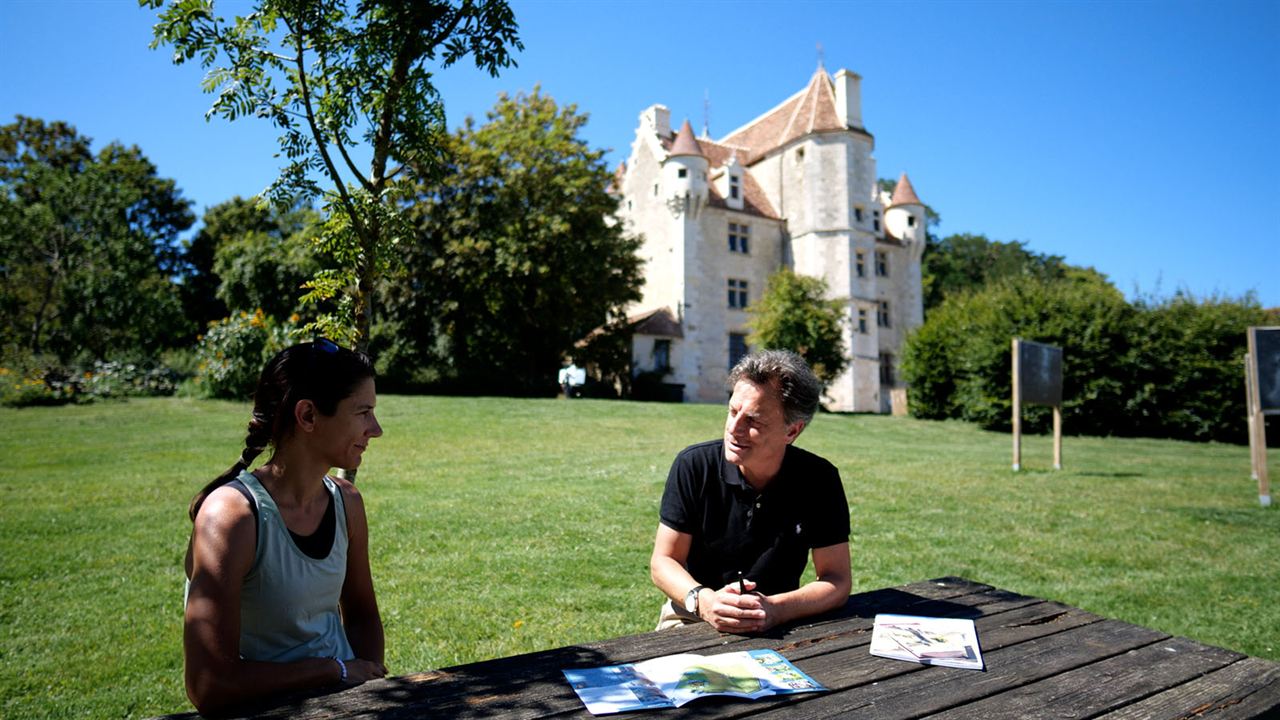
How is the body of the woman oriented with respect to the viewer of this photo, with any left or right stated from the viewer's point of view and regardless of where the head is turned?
facing the viewer and to the right of the viewer

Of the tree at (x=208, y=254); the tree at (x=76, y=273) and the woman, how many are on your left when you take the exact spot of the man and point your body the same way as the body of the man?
0

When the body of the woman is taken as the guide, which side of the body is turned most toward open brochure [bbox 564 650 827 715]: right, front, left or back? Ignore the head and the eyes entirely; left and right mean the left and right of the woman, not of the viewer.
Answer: front

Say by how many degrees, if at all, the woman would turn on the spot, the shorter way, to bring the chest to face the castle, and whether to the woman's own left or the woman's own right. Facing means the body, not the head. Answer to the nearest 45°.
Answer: approximately 90° to the woman's own left

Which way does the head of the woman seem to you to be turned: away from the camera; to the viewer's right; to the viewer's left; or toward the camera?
to the viewer's right

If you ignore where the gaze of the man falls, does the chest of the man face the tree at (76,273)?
no

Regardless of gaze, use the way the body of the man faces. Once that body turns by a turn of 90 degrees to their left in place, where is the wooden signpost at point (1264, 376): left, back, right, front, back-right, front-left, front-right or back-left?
front-left

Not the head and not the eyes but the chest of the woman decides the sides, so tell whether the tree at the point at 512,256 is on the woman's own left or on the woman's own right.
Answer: on the woman's own left

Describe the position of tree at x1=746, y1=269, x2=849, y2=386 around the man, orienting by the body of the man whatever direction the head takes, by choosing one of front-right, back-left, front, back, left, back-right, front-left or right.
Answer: back

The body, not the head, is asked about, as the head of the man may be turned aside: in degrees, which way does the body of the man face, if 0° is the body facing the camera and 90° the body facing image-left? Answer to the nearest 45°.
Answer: approximately 0°

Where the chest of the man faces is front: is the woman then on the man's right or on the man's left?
on the man's right

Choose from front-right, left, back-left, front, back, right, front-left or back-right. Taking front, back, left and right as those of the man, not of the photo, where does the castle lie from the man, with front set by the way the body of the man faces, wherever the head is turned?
back

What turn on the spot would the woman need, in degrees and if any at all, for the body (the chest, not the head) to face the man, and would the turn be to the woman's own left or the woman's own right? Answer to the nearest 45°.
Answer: approximately 45° to the woman's own left

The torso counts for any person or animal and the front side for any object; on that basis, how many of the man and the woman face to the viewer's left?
0

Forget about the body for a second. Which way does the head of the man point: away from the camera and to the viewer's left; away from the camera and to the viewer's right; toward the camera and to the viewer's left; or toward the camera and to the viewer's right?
toward the camera and to the viewer's left

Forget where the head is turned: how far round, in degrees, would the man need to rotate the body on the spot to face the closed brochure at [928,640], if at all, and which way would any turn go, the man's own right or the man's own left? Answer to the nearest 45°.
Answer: approximately 45° to the man's own left

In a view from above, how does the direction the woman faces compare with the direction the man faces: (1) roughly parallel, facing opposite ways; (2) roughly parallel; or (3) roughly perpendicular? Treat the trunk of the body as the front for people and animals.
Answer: roughly perpendicular

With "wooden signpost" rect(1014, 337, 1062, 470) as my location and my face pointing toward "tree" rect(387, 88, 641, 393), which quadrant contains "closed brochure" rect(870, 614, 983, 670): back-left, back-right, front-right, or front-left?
back-left
